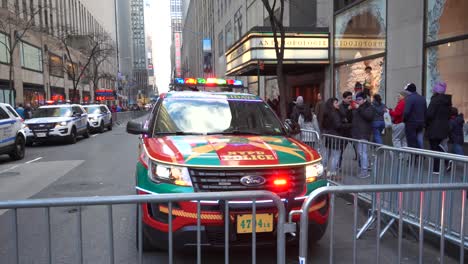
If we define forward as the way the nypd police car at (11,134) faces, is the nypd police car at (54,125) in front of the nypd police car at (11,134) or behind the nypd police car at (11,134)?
behind

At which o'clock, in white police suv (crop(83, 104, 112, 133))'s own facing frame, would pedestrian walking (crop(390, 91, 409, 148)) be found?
The pedestrian walking is roughly at 10 o'clock from the white police suv.

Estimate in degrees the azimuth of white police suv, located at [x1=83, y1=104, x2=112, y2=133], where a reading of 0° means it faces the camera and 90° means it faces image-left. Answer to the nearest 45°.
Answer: approximately 45°

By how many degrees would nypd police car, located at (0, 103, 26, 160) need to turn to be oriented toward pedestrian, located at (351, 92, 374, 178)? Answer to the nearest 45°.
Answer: approximately 90° to its left

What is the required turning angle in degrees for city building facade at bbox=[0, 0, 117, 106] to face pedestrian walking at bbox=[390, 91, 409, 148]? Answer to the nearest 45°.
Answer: approximately 45° to its right

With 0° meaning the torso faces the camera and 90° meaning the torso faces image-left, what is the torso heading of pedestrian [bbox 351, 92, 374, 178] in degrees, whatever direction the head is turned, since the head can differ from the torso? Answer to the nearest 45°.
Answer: approximately 45°

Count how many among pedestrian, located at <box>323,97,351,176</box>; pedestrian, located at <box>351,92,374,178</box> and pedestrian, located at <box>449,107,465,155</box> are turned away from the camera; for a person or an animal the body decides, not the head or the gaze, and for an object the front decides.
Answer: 1
